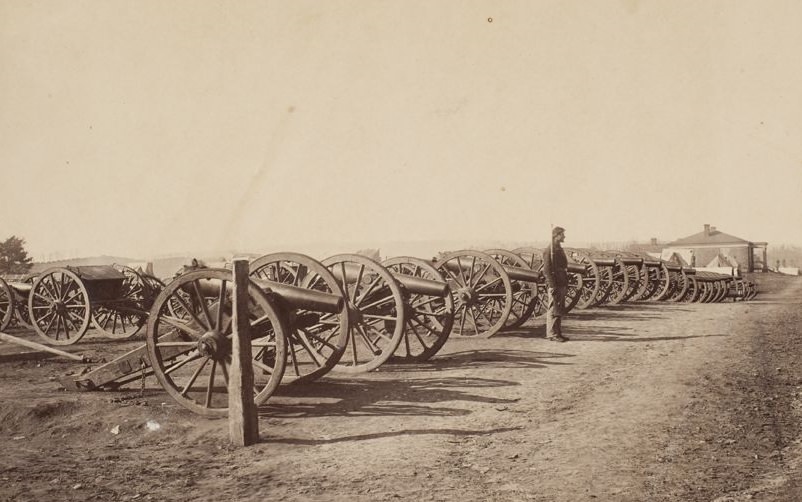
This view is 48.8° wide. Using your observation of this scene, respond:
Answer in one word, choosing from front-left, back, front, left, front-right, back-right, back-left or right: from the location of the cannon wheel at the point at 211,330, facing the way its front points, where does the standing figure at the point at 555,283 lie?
front-left

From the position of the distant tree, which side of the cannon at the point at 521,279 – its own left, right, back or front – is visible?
back

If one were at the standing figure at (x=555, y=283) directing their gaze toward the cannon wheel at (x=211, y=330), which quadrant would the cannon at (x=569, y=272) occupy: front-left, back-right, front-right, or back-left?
back-right

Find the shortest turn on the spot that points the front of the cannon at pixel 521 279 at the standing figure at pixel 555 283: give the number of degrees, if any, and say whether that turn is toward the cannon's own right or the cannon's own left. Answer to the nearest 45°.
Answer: approximately 45° to the cannon's own right

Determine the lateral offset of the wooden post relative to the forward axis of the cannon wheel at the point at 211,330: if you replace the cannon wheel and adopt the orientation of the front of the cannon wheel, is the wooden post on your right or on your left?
on your right
